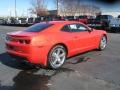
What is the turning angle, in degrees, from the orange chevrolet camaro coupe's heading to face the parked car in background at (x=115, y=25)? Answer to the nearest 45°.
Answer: approximately 45° to its left

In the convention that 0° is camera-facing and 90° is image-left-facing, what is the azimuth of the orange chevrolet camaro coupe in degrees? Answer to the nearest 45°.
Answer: approximately 225°

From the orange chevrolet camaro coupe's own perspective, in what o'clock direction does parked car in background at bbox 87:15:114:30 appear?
The parked car in background is roughly at 11 o'clock from the orange chevrolet camaro coupe.
